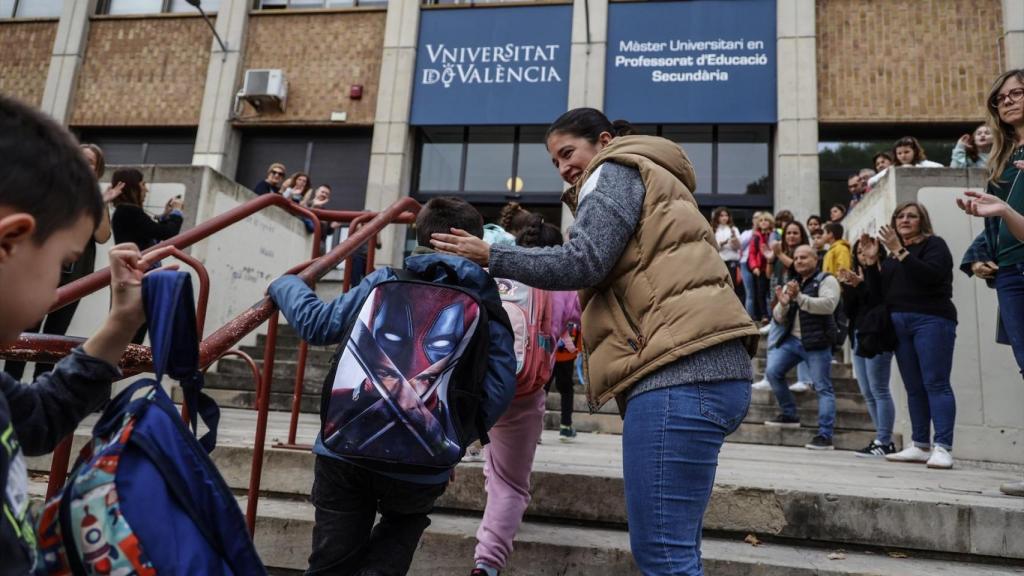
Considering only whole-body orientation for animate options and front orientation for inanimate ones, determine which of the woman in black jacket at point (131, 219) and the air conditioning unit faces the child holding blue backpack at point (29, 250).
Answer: the air conditioning unit

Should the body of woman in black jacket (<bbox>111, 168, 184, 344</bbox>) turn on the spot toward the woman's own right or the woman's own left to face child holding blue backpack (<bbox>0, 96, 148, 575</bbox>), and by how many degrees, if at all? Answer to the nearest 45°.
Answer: approximately 90° to the woman's own right

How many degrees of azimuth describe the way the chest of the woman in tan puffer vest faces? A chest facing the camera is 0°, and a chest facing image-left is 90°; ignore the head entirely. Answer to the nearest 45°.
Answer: approximately 90°

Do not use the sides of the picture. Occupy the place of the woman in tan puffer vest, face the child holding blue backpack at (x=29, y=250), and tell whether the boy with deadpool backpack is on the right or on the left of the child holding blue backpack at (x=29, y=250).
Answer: right

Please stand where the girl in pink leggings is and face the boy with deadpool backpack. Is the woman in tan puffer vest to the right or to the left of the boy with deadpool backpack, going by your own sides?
left

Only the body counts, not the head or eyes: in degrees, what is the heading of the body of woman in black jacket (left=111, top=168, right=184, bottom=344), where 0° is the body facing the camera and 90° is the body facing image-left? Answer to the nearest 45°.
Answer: approximately 270°

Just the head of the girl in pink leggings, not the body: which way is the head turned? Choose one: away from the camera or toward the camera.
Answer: away from the camera

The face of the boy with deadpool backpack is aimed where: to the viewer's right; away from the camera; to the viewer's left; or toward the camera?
away from the camera
